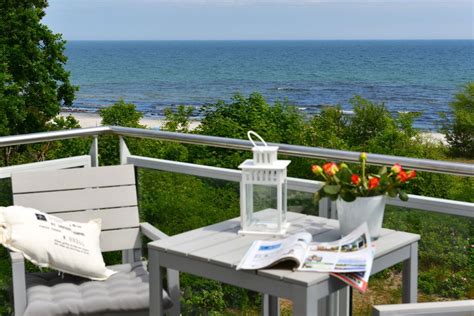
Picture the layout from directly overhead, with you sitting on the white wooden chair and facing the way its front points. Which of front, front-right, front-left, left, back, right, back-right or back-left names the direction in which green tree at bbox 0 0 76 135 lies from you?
back

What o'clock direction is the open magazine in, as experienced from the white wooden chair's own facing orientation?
The open magazine is roughly at 11 o'clock from the white wooden chair.

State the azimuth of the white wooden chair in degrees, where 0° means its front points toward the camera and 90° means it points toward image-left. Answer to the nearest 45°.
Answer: approximately 0°

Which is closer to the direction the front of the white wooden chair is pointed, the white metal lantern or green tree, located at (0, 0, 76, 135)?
the white metal lantern

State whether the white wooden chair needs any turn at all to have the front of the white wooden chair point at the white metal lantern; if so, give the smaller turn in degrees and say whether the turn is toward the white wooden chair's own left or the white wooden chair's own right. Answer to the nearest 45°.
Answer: approximately 45° to the white wooden chair's own left

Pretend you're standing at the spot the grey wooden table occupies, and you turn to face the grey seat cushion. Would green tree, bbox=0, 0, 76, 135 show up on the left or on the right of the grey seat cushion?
right
